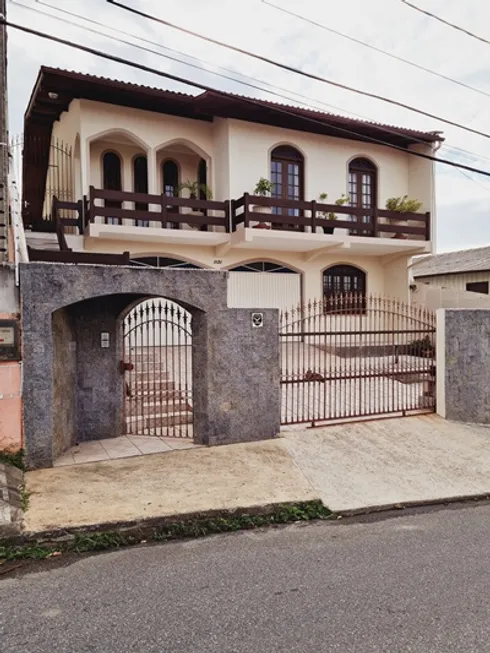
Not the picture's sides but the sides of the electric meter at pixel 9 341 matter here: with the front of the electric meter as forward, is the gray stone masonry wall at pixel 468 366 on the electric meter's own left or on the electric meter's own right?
on the electric meter's own left

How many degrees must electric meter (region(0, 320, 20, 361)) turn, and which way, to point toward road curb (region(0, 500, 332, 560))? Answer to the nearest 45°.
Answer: approximately 45° to its left

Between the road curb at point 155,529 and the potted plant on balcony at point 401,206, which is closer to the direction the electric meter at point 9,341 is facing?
the road curb

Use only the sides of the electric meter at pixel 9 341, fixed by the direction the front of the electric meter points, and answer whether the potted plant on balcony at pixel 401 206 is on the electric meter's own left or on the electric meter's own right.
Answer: on the electric meter's own left

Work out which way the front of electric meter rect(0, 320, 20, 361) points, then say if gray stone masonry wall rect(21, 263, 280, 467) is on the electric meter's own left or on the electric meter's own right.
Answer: on the electric meter's own left

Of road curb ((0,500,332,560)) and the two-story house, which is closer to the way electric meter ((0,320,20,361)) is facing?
the road curb

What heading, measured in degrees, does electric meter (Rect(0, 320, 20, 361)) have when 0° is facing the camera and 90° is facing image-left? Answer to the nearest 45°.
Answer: approximately 0°

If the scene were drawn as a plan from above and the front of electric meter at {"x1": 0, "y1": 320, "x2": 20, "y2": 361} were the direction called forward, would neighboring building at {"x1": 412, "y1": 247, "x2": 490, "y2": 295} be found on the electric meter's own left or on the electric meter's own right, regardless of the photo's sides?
on the electric meter's own left

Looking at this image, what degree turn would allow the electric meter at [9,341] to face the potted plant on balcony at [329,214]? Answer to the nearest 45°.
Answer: approximately 135° to its left

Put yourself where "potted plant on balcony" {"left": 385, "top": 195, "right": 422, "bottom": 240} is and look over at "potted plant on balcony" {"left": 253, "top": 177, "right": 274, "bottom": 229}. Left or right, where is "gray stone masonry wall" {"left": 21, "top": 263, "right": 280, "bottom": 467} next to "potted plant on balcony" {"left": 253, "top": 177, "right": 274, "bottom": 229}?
left
